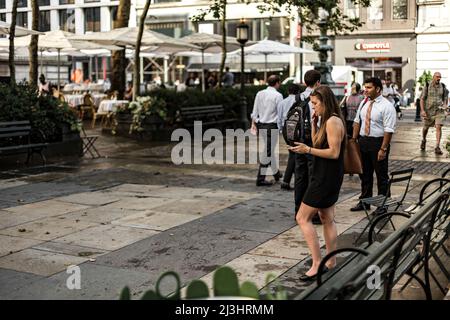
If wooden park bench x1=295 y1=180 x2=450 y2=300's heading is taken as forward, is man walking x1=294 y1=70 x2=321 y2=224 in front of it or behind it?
in front

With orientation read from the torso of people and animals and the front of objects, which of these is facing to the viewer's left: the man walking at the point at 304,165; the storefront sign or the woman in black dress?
the woman in black dress

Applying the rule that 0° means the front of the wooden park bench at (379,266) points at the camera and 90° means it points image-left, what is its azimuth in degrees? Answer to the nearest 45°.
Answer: approximately 135°

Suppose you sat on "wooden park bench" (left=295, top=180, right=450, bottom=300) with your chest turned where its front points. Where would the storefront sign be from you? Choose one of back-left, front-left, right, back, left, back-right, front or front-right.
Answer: front-right

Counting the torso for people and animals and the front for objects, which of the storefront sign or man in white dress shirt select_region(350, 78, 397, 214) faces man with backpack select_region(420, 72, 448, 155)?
the storefront sign

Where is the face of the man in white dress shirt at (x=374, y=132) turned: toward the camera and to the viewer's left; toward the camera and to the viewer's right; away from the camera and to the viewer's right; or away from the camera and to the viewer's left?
toward the camera and to the viewer's left

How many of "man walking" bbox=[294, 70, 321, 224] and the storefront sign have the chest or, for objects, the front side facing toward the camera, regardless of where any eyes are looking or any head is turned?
1

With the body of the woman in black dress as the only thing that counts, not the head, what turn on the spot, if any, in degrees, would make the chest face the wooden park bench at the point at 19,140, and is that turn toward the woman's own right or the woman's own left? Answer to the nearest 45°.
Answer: approximately 45° to the woman's own right

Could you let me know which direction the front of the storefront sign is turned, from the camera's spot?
facing the viewer

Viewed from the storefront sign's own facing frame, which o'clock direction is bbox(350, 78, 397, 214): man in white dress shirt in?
The man in white dress shirt is roughly at 12 o'clock from the storefront sign.

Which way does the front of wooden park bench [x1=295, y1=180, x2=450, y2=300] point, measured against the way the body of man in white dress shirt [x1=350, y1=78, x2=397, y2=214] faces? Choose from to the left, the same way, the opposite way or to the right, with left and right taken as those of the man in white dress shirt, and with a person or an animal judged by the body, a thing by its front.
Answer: to the right

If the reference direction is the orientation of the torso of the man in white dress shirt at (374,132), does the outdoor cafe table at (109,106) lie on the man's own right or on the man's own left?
on the man's own right

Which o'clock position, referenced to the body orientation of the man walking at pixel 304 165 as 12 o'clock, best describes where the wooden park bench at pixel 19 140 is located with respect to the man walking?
The wooden park bench is roughly at 9 o'clock from the man walking.

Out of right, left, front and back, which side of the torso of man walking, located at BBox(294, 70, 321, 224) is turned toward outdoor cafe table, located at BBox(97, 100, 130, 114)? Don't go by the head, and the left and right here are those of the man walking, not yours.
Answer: left

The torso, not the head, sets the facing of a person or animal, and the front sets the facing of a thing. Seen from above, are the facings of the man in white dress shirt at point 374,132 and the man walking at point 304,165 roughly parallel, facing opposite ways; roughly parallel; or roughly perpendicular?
roughly parallel, facing opposite ways

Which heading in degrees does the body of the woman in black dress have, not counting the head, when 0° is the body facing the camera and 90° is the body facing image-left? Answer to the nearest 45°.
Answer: approximately 90°

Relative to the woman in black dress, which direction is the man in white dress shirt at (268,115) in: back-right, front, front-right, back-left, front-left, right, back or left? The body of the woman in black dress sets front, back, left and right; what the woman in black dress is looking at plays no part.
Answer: right
